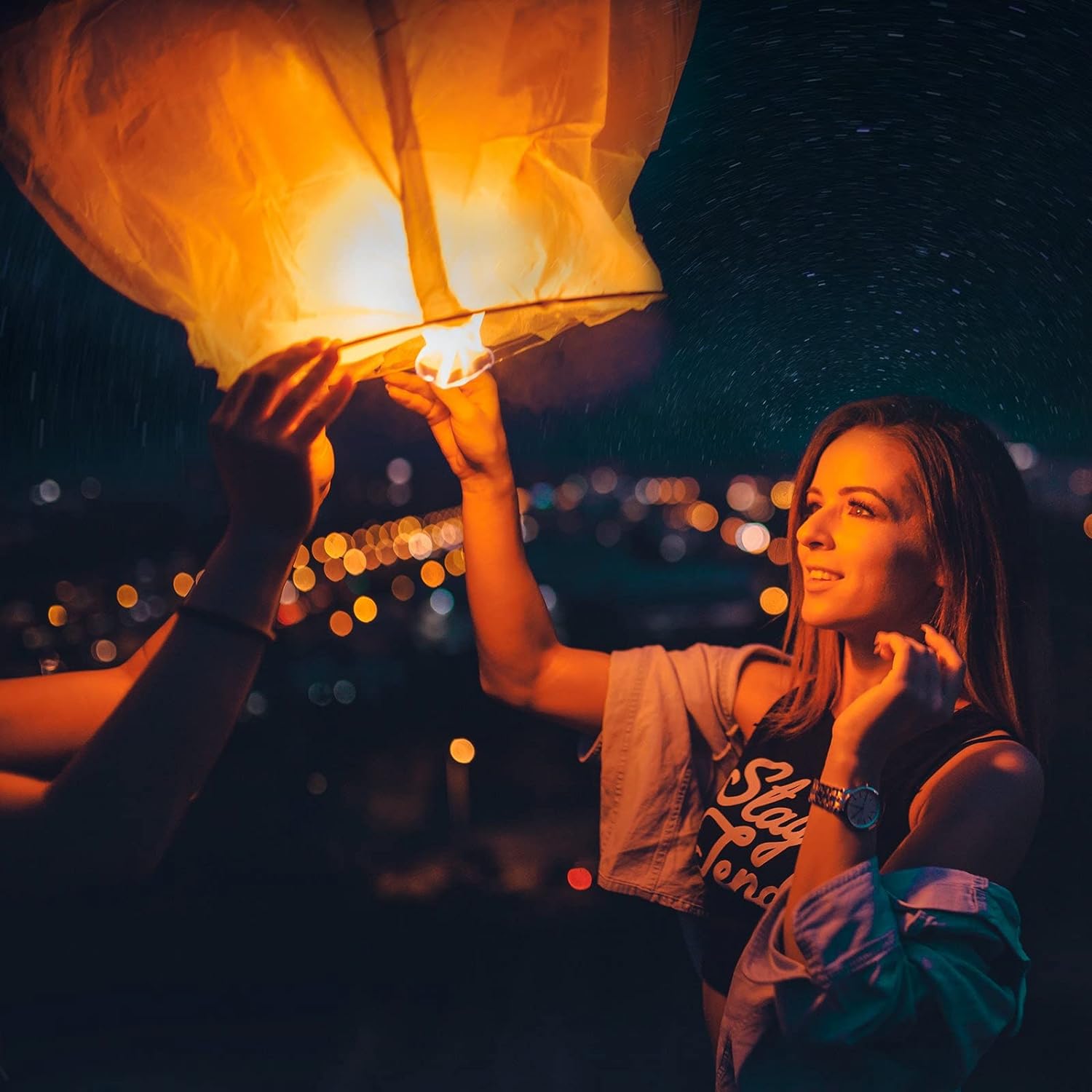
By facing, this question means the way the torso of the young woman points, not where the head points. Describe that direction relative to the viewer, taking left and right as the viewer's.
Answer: facing the viewer and to the left of the viewer
